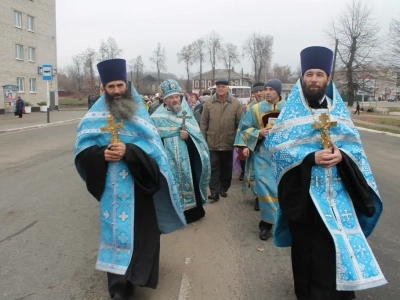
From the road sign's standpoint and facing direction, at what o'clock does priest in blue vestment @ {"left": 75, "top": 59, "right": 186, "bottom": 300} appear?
The priest in blue vestment is roughly at 12 o'clock from the road sign.

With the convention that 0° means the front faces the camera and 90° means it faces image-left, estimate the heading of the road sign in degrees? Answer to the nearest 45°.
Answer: approximately 0°

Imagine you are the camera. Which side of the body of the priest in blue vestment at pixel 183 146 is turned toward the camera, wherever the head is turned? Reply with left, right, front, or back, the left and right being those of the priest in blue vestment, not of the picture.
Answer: front

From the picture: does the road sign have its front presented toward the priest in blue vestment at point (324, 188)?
yes

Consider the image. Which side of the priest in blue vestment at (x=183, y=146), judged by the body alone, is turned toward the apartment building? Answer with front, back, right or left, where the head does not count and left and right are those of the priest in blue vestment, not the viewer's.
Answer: back

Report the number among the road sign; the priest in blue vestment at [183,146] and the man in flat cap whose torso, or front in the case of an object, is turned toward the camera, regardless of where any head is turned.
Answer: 3

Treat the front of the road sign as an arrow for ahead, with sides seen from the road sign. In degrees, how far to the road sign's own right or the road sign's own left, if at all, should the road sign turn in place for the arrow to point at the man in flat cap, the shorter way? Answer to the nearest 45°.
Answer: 0° — it already faces them

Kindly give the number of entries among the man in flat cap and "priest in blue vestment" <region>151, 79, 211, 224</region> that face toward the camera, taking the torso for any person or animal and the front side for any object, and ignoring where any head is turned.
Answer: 2

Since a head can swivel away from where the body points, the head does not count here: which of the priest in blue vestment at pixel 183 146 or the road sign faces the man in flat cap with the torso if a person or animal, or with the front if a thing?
the road sign

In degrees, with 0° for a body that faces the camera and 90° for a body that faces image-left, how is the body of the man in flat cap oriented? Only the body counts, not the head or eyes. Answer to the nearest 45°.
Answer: approximately 0°

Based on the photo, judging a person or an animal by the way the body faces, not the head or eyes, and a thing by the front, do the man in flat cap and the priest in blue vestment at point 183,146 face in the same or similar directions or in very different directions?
same or similar directions
